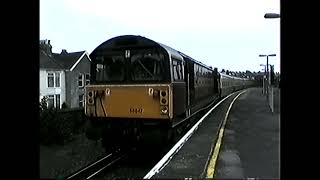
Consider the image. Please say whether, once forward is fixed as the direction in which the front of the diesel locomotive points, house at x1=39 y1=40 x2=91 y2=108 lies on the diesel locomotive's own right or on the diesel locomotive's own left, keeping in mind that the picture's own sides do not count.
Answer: on the diesel locomotive's own right

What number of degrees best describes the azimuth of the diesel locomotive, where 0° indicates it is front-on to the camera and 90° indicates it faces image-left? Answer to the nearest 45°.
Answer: approximately 45°
